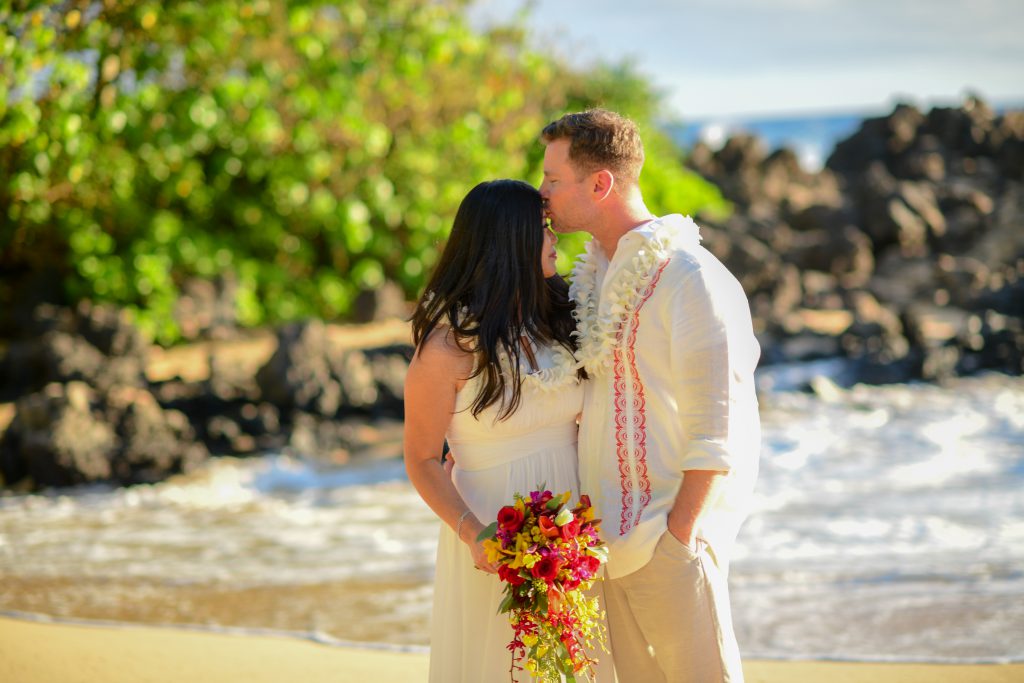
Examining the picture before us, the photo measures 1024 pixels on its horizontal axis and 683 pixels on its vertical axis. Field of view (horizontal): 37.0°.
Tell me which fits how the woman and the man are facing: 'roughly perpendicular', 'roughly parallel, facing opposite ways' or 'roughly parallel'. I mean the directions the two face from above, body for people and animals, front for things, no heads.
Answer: roughly perpendicular

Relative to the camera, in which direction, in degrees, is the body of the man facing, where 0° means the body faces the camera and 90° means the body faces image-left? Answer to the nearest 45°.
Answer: approximately 45°

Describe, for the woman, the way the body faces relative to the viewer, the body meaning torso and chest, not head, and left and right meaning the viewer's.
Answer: facing the viewer and to the right of the viewer

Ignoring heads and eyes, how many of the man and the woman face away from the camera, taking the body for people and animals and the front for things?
0

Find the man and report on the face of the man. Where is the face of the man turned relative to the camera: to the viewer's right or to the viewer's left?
to the viewer's left
